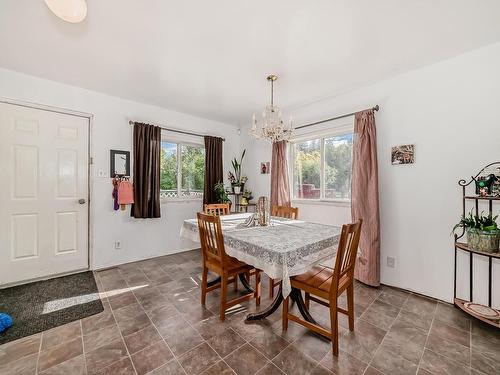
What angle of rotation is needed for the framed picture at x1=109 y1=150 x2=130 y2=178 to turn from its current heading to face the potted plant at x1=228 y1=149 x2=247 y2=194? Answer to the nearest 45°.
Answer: approximately 90° to its left

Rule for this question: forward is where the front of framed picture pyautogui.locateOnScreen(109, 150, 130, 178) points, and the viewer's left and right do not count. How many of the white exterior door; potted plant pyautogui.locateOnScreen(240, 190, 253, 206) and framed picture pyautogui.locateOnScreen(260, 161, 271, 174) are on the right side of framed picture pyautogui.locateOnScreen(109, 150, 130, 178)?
1

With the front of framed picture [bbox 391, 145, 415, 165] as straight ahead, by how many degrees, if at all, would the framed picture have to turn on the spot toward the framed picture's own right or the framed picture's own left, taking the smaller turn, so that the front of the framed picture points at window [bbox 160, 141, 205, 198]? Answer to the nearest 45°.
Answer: approximately 90° to the framed picture's own right

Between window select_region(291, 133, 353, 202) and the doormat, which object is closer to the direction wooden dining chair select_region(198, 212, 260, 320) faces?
the window

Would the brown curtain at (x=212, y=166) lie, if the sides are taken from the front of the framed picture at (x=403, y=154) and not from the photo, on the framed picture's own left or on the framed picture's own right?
on the framed picture's own right

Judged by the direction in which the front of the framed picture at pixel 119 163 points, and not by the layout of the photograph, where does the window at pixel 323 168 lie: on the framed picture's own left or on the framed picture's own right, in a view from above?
on the framed picture's own left

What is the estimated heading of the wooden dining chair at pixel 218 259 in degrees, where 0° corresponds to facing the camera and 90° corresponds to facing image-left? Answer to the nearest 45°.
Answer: approximately 225°
